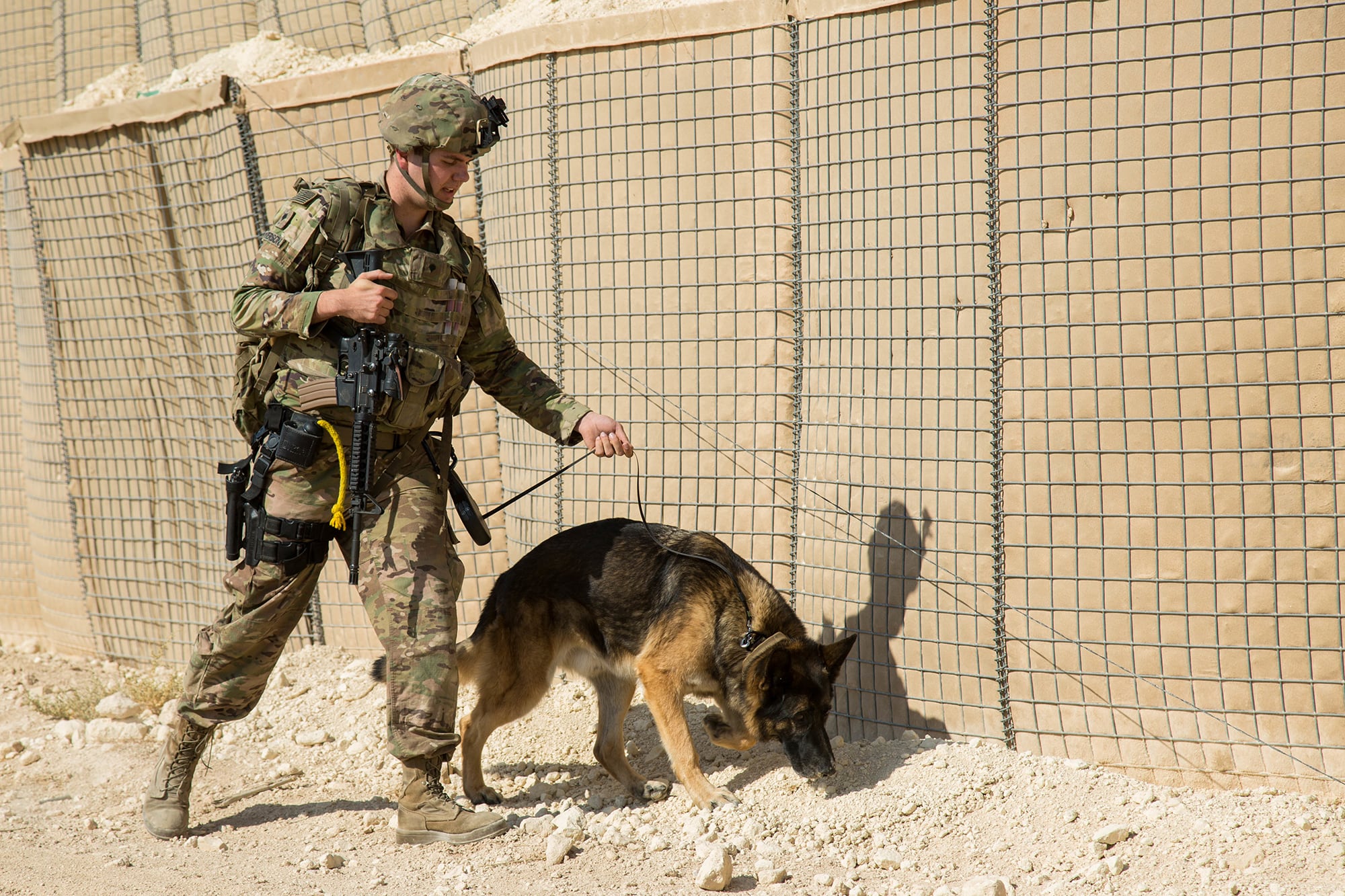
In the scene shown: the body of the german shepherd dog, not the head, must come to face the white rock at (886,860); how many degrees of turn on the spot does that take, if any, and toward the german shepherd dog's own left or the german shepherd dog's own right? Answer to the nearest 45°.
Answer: approximately 45° to the german shepherd dog's own right

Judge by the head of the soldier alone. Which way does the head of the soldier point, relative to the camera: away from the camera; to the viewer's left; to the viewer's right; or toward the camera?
to the viewer's right

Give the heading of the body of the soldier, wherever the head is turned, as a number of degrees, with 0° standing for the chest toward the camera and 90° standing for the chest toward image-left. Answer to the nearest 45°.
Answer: approximately 315°

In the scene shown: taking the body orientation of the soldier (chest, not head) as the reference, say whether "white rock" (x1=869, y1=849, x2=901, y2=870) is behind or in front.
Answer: in front

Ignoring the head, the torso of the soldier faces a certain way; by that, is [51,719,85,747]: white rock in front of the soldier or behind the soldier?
behind

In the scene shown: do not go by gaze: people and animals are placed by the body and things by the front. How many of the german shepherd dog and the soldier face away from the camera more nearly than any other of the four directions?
0

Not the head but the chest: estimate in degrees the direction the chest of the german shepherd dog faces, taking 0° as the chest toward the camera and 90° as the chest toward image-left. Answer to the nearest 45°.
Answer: approximately 270°

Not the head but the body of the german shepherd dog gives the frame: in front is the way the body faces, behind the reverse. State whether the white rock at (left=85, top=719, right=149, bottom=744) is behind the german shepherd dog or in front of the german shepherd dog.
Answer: behind

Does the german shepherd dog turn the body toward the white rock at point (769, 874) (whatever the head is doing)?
no

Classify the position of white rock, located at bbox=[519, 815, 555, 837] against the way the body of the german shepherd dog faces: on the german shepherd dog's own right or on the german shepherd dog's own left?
on the german shepherd dog's own right
